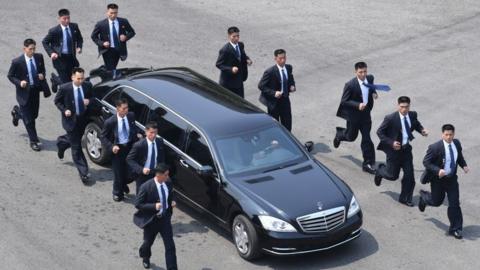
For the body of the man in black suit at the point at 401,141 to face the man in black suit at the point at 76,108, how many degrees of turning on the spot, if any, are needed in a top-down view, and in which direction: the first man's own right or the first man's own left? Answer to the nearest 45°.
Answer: approximately 135° to the first man's own right

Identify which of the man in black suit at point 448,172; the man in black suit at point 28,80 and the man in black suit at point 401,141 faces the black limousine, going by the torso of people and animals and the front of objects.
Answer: the man in black suit at point 28,80

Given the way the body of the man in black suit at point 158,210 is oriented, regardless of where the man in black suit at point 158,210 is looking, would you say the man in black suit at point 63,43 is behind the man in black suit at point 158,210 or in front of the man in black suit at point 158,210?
behind

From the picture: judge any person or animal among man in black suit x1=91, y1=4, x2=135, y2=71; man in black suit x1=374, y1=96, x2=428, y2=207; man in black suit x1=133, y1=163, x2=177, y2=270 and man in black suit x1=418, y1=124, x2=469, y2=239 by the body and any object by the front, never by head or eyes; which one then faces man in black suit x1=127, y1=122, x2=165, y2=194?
man in black suit x1=91, y1=4, x2=135, y2=71

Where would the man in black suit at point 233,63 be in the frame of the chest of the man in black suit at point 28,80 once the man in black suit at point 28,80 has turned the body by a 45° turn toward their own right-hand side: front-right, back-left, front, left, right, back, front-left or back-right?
left

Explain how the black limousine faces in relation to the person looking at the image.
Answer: facing the viewer and to the right of the viewer

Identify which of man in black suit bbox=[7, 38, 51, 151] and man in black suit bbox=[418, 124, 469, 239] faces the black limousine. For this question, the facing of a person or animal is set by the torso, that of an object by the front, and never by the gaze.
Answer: man in black suit bbox=[7, 38, 51, 151]

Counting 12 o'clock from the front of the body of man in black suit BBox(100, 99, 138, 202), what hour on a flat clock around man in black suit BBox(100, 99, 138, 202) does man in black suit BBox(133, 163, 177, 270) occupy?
man in black suit BBox(133, 163, 177, 270) is roughly at 1 o'clock from man in black suit BBox(100, 99, 138, 202).

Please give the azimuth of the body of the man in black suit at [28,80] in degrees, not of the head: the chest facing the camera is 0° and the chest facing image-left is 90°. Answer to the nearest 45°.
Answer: approximately 315°

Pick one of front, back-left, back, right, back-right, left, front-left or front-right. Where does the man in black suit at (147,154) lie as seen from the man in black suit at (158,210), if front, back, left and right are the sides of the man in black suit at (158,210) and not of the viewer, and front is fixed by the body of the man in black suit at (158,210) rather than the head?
back-left

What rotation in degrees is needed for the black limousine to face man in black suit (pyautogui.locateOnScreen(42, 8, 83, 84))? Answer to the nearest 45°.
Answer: approximately 180°
